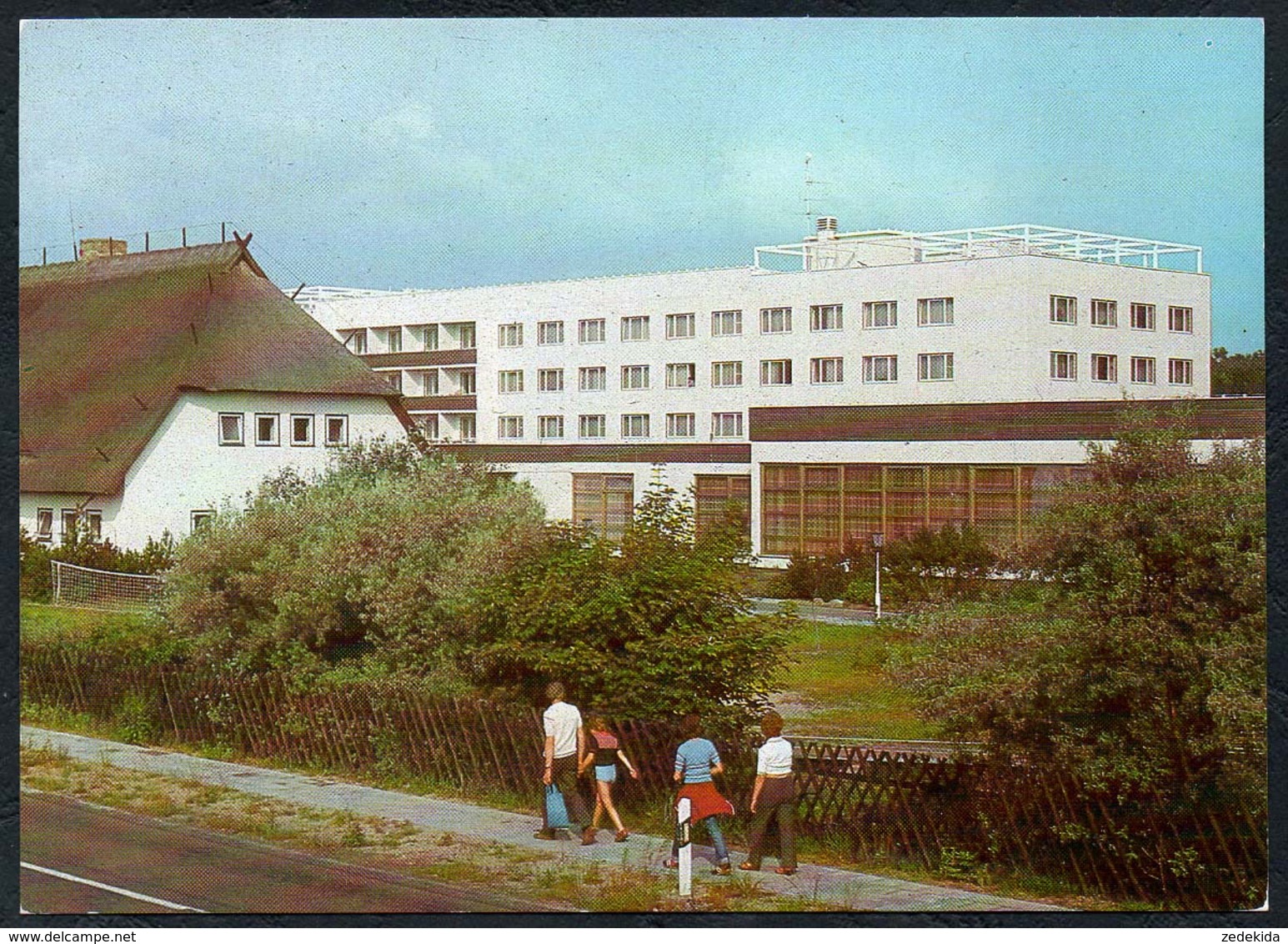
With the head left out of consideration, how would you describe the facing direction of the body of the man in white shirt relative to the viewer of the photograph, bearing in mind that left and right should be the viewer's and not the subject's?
facing away from the viewer and to the left of the viewer

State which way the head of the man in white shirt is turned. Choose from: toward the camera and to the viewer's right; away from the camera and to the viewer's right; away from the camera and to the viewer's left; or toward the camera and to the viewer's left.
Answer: away from the camera and to the viewer's left

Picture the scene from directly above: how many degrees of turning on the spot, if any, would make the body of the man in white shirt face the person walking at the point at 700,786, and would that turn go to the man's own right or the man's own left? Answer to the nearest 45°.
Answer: approximately 180°

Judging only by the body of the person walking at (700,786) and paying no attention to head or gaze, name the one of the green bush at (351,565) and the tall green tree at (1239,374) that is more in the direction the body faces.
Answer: the green bush

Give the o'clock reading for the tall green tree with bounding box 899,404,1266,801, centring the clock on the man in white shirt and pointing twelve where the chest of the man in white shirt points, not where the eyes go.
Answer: The tall green tree is roughly at 5 o'clock from the man in white shirt.

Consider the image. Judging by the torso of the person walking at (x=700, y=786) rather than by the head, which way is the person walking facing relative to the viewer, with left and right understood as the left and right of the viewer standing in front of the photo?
facing away from the viewer and to the left of the viewer

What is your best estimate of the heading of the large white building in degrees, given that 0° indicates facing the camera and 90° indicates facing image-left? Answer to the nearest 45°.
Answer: approximately 45°

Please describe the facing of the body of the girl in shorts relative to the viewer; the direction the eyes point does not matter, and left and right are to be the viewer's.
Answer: facing away from the viewer and to the left of the viewer
